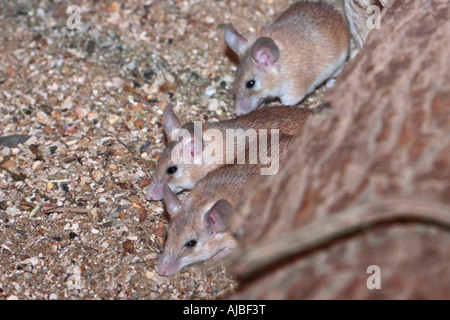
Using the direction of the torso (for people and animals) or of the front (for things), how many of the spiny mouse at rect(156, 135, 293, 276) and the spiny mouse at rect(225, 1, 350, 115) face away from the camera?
0

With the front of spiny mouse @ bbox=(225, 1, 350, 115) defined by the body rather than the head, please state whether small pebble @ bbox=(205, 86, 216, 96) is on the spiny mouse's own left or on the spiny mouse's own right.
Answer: on the spiny mouse's own right

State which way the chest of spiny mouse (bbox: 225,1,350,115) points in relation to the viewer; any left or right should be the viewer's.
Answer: facing the viewer and to the left of the viewer

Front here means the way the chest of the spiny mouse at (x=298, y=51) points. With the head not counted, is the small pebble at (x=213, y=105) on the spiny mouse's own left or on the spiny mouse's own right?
on the spiny mouse's own right

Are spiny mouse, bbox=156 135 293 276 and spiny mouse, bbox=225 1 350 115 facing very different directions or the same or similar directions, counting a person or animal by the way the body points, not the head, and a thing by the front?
same or similar directions
